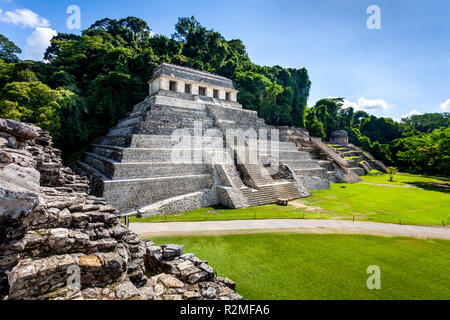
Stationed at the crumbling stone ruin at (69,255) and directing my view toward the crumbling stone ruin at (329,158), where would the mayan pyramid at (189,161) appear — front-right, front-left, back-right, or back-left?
front-left

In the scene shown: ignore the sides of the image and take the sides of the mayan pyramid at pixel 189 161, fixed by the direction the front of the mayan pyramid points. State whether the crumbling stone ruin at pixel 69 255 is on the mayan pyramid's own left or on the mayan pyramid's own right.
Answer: on the mayan pyramid's own right

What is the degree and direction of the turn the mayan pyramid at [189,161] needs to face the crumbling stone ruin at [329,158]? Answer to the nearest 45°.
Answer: approximately 90° to its left

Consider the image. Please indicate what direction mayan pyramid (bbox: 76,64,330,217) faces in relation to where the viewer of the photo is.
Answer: facing the viewer and to the right of the viewer
